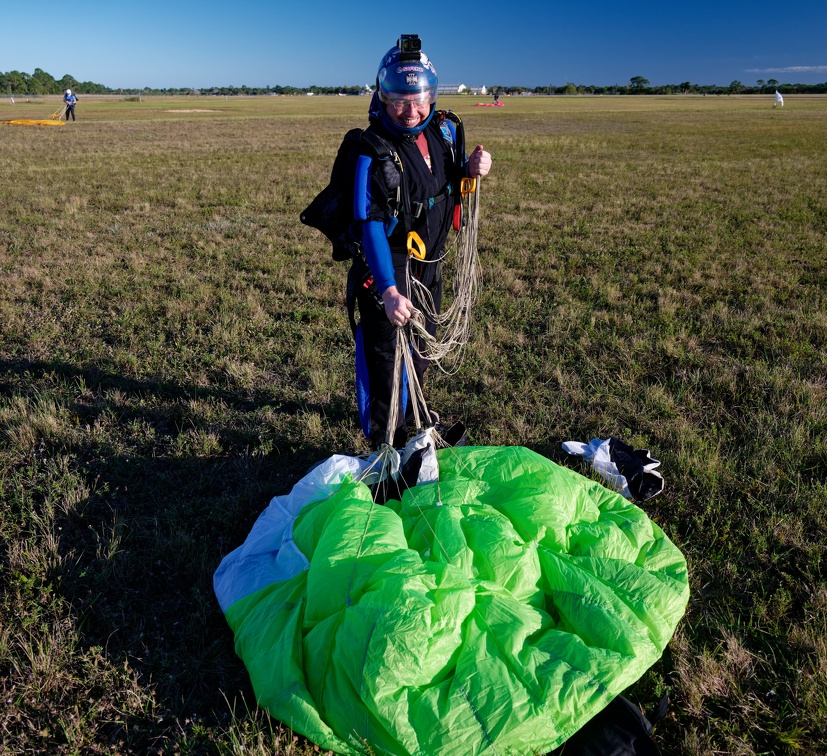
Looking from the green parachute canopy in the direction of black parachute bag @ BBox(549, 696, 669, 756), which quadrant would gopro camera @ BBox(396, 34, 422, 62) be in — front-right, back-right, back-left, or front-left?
back-left

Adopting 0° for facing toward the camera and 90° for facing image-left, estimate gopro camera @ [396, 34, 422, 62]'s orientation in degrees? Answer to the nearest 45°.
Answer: approximately 0°
